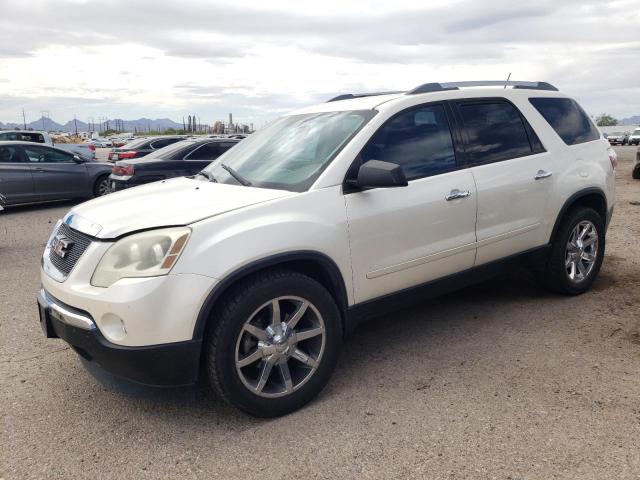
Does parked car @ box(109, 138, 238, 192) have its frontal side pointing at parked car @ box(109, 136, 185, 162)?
no

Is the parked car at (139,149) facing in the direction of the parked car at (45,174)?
no

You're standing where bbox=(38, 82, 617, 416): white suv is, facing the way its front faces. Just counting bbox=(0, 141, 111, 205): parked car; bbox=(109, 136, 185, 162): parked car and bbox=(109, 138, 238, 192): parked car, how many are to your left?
0

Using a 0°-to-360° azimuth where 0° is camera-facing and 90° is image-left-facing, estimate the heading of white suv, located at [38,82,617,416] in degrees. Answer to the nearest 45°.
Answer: approximately 45°

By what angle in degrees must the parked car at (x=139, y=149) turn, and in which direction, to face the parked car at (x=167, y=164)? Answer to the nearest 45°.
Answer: approximately 135° to its right

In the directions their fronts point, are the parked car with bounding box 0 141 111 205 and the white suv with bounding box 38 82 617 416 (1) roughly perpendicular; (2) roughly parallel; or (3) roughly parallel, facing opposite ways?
roughly parallel, facing opposite ways

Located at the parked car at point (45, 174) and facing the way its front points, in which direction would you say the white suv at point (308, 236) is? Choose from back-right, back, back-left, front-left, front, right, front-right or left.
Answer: right

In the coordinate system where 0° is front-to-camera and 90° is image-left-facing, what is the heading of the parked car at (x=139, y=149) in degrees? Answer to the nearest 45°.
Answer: approximately 225°

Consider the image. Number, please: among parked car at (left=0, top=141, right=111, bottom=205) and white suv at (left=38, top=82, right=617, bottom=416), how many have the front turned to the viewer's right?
1

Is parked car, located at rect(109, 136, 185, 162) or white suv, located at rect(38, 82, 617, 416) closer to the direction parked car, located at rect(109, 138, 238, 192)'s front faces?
the parked car

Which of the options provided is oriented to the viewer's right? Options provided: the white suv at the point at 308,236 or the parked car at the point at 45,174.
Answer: the parked car

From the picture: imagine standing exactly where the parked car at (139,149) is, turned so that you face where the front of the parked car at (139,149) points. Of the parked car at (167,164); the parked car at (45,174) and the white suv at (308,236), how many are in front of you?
0

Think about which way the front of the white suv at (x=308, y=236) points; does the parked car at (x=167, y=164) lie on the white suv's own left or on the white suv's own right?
on the white suv's own right

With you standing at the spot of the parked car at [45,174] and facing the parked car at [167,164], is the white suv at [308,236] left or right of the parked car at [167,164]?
right

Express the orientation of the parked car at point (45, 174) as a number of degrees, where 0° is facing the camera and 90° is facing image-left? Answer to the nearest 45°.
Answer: approximately 270°

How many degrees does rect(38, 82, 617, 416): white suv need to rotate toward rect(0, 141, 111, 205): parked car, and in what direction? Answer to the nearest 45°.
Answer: approximately 90° to its right
